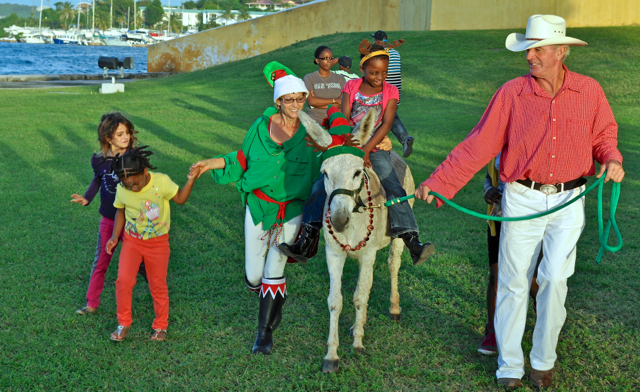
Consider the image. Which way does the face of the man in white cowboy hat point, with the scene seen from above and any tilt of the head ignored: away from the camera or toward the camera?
toward the camera

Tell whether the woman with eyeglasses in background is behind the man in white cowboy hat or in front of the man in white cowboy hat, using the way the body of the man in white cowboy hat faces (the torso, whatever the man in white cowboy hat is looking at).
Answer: behind

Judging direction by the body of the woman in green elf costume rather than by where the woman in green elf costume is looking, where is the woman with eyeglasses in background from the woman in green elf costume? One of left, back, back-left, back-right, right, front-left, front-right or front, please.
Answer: back

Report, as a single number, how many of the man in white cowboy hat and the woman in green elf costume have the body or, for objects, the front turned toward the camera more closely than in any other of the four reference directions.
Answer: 2

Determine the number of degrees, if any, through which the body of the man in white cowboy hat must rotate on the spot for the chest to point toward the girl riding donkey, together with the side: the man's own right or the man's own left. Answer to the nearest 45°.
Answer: approximately 135° to the man's own right

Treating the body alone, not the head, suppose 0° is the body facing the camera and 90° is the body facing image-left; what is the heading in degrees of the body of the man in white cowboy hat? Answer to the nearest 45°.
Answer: approximately 0°

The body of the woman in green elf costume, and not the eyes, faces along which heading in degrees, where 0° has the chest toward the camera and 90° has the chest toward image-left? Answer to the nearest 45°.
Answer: approximately 0°

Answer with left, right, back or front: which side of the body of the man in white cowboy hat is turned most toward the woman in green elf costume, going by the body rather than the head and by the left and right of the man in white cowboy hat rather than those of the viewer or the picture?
right

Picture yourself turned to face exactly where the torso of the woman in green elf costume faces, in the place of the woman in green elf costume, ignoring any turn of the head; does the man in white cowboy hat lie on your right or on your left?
on your left
